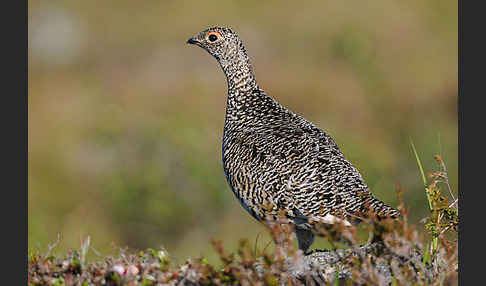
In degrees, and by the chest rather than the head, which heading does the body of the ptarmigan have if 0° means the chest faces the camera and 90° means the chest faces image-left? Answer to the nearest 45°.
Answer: approximately 90°
